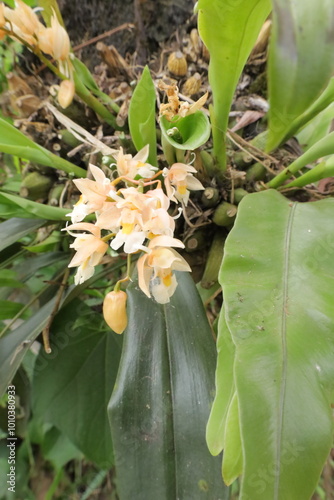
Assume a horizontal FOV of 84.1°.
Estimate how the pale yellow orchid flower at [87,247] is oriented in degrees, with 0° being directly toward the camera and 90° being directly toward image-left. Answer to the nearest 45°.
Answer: approximately 90°

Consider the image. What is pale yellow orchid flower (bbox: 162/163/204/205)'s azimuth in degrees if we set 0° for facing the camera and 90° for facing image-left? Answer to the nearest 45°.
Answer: approximately 315°

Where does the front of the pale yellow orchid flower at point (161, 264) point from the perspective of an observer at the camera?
facing the viewer and to the right of the viewer
